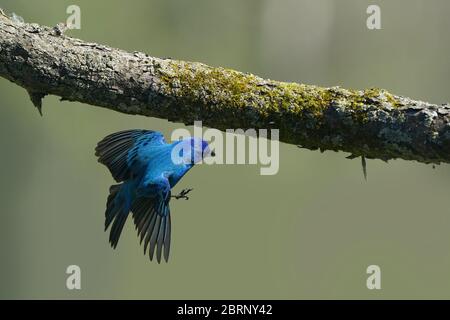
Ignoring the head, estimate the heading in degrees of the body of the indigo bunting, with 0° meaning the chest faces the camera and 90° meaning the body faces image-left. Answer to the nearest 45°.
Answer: approximately 270°
